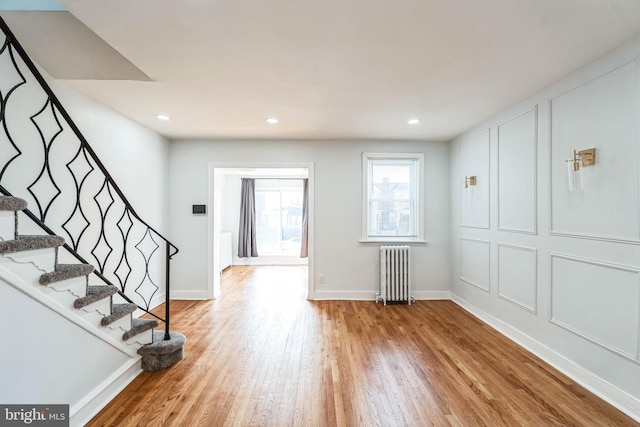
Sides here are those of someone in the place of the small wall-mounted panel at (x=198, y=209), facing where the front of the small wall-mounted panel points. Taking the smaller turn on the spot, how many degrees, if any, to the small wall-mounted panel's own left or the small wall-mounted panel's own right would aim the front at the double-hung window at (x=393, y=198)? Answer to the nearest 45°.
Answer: approximately 90° to the small wall-mounted panel's own left

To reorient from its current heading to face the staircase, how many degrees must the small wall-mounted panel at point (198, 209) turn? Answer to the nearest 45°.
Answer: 0° — it already faces it

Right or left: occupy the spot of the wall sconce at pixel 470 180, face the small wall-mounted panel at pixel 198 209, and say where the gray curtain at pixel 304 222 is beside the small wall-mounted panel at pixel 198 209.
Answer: right

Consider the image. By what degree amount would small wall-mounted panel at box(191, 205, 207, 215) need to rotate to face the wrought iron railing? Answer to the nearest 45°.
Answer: approximately 45° to its right

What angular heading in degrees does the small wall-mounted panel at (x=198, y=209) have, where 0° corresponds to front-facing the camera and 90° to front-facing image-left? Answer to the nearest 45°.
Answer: approximately 0°

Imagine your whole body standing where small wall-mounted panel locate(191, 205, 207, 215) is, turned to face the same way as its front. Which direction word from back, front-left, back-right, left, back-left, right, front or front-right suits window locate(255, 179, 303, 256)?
back-left

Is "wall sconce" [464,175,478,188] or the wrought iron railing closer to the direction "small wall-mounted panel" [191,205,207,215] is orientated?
the wrought iron railing

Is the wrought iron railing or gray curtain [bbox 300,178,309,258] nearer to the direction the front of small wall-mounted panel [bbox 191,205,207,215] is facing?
the wrought iron railing

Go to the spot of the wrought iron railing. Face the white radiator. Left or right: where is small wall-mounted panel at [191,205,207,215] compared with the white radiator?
left

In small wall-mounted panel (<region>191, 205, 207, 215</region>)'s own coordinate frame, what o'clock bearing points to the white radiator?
The white radiator is roughly at 10 o'clock from the small wall-mounted panel.

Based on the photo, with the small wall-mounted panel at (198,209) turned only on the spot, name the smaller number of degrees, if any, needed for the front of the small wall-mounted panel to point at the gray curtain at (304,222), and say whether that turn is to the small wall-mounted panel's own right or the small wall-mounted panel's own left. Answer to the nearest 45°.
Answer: approximately 135° to the small wall-mounted panel's own left
